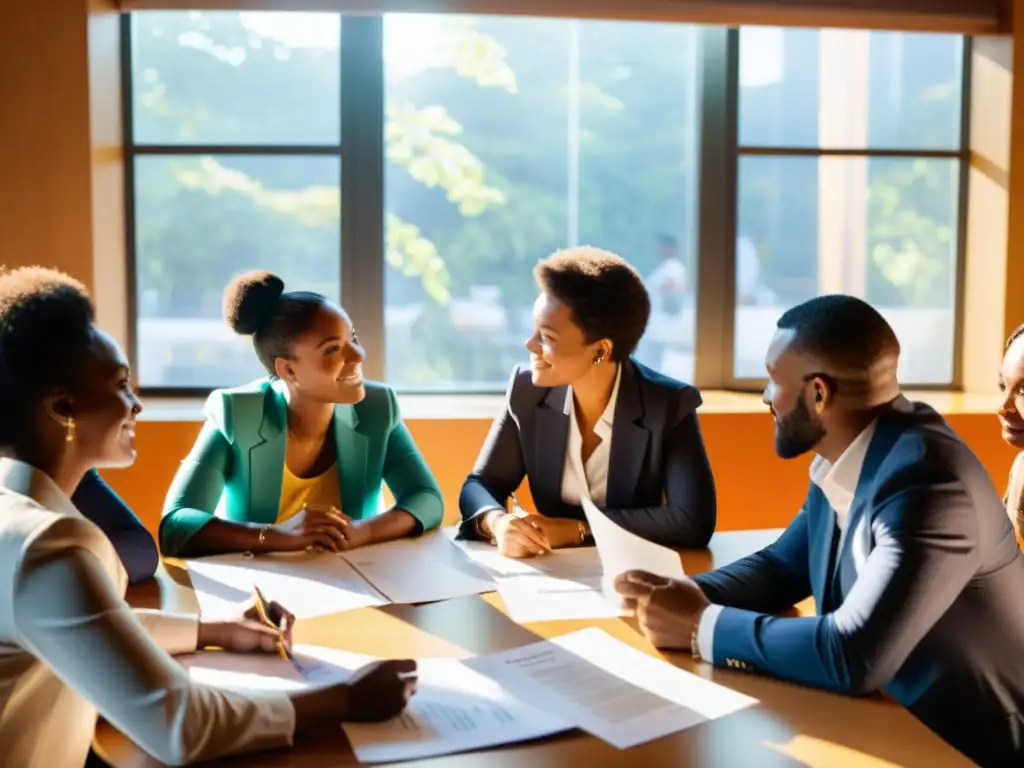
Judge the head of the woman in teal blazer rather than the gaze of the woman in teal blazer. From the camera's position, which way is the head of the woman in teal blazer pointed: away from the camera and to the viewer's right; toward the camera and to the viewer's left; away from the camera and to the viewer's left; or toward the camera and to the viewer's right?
toward the camera and to the viewer's right

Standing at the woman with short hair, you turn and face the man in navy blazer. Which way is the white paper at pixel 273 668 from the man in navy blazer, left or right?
right

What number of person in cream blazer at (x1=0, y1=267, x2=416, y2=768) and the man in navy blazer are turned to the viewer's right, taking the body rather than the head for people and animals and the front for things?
1

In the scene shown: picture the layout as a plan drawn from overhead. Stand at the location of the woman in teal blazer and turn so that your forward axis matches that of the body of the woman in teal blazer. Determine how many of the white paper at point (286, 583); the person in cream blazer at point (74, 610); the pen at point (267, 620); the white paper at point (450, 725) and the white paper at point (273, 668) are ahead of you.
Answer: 5

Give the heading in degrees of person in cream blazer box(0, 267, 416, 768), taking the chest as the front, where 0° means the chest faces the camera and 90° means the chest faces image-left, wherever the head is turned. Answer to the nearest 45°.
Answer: approximately 270°

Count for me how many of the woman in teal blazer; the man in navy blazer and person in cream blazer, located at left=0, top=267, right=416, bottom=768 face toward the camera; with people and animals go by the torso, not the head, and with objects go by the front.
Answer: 1

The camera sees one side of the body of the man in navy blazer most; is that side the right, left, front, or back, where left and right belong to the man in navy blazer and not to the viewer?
left

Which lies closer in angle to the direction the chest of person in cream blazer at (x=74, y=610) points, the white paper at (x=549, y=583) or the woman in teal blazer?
the white paper

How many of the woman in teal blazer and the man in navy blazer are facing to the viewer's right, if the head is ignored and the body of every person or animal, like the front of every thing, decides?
0

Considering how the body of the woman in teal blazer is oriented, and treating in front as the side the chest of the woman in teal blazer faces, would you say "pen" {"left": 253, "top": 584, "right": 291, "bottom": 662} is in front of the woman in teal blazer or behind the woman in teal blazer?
in front

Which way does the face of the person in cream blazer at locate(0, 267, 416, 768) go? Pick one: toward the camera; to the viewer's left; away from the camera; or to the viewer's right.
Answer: to the viewer's right

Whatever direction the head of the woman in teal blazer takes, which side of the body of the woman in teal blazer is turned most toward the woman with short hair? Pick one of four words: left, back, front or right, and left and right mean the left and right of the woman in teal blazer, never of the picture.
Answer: left

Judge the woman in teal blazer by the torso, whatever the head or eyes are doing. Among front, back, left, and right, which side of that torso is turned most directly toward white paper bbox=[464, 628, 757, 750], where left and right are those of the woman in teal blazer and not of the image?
front

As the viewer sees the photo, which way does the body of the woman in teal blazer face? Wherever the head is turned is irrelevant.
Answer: toward the camera
